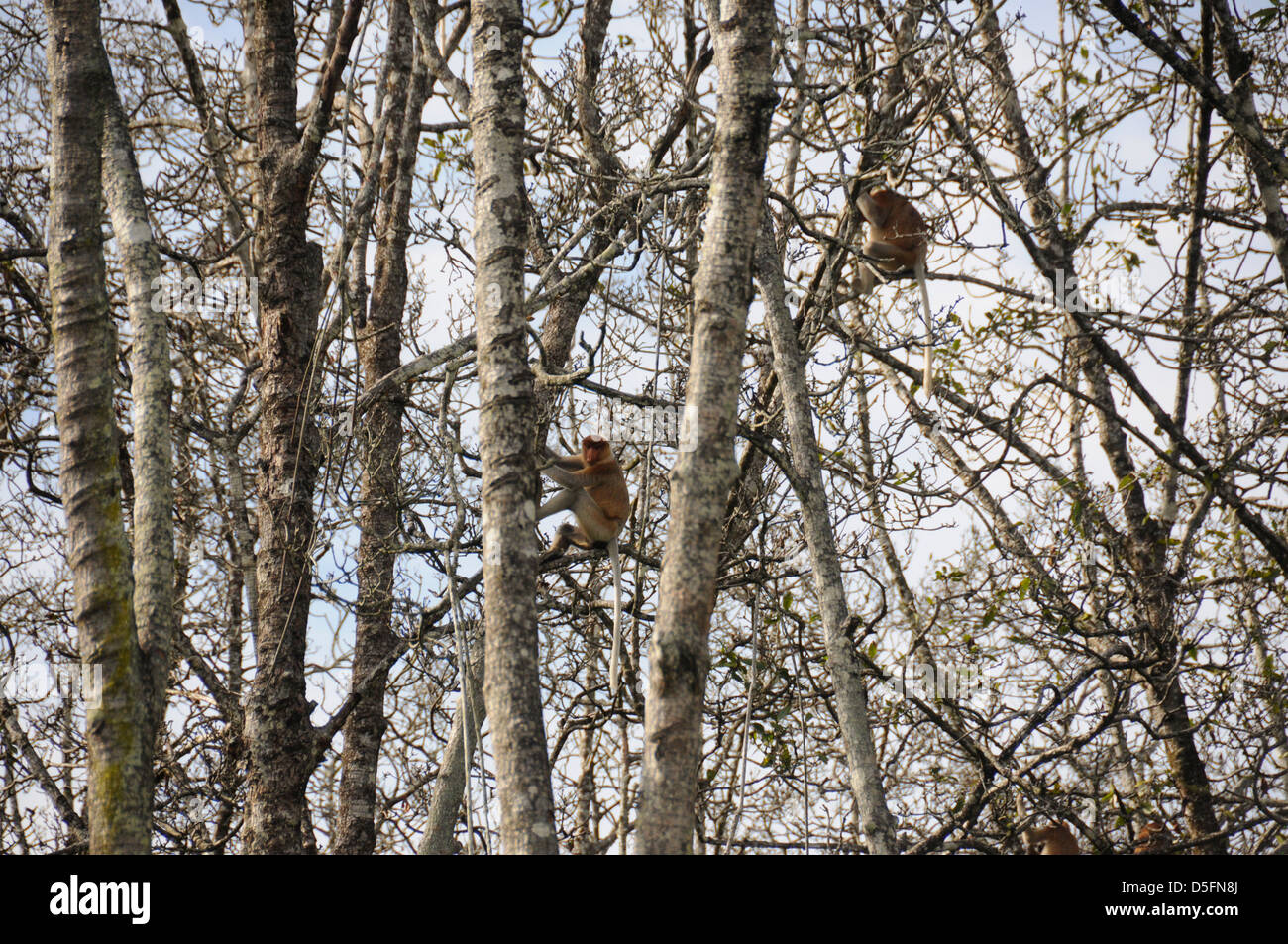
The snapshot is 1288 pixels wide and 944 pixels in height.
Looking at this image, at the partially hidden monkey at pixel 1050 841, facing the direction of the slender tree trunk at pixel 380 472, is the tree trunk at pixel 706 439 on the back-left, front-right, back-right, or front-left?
front-left

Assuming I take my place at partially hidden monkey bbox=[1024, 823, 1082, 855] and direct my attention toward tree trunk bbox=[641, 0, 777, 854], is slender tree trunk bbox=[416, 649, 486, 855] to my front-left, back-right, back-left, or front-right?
front-right

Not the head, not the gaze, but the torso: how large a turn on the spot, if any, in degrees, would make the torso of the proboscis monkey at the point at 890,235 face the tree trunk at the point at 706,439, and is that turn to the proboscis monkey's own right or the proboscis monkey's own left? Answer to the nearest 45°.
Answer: approximately 90° to the proboscis monkey's own left

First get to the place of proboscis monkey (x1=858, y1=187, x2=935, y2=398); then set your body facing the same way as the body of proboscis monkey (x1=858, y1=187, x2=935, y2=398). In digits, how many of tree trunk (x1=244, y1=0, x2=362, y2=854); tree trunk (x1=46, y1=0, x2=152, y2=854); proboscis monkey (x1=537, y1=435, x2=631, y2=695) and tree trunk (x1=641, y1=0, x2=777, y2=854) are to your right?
0

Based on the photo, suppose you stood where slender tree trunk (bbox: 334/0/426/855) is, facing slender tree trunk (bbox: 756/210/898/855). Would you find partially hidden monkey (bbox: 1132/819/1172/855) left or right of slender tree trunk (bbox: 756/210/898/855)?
left

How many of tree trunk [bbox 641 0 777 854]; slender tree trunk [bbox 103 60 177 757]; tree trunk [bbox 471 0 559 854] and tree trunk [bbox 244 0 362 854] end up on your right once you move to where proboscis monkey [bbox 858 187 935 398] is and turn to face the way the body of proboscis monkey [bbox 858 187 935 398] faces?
0

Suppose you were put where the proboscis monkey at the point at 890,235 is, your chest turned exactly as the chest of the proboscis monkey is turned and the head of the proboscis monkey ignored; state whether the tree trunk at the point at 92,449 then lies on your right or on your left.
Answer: on your left

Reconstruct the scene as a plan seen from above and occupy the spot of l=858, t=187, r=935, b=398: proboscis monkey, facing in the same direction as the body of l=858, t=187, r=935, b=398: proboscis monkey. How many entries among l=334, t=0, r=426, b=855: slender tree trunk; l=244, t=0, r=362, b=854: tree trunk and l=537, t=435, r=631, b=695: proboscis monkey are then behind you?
0
